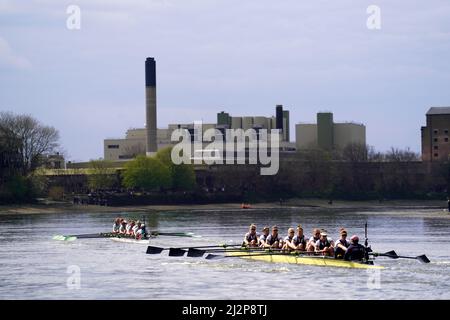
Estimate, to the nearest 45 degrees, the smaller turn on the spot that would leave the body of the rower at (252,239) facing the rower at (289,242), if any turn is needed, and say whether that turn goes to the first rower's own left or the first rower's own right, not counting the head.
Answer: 0° — they already face them

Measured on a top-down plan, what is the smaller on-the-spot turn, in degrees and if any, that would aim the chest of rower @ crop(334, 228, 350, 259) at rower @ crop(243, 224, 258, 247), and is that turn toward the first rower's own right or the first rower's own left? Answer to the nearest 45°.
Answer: approximately 180°

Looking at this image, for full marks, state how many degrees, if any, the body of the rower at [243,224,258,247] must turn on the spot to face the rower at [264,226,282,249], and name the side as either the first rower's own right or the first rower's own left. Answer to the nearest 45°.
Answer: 0° — they already face them

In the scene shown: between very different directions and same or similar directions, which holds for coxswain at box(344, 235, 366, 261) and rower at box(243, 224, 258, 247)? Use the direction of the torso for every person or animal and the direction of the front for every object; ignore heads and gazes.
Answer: very different directions

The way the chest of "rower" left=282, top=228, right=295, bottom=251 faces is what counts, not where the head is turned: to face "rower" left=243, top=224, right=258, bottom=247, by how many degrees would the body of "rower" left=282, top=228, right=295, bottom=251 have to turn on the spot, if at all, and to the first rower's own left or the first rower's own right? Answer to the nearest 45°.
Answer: approximately 180°

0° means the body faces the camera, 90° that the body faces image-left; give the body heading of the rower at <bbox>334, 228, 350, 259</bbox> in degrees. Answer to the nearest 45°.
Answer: approximately 315°

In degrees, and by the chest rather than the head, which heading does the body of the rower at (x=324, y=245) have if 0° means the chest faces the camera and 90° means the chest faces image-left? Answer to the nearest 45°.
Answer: approximately 315°

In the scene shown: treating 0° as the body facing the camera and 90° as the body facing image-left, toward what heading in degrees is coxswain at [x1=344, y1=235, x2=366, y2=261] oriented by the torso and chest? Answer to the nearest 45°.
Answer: approximately 135°

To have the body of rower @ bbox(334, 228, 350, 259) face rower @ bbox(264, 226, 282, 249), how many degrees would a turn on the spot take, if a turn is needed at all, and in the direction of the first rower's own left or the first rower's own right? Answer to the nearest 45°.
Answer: approximately 180°

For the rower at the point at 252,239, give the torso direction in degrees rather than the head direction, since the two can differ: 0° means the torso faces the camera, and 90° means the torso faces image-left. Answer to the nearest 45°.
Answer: approximately 315°
